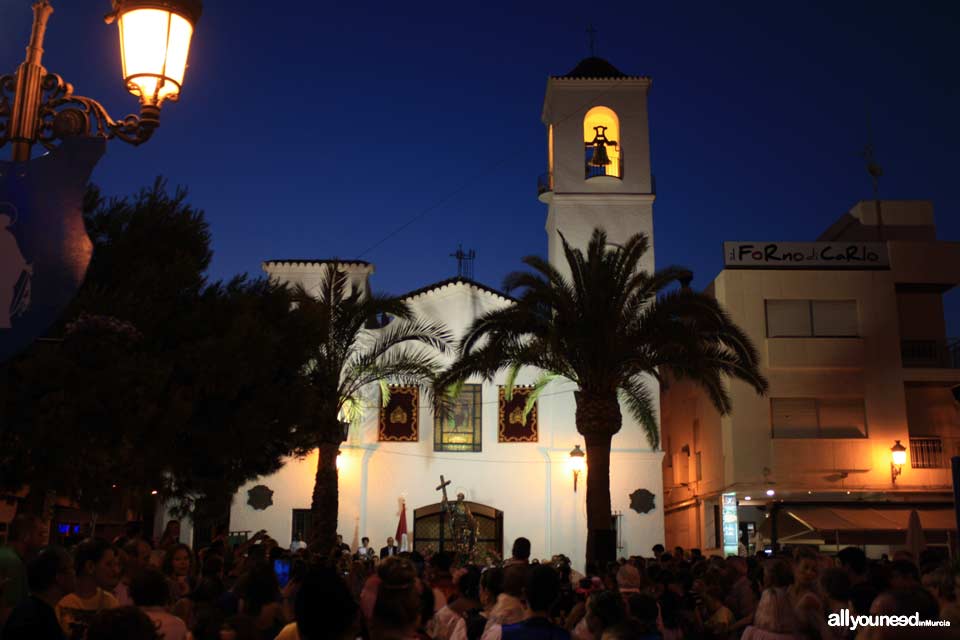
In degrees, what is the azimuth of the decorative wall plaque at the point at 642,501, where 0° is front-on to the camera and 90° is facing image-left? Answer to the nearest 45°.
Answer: approximately 0°

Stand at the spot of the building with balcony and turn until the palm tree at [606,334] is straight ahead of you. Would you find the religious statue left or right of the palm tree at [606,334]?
right

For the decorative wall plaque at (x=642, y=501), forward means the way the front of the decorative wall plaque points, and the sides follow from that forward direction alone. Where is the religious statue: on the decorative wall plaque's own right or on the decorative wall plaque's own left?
on the decorative wall plaque's own right

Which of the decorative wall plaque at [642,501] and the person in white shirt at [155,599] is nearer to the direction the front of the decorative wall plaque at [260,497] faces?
the person in white shirt
